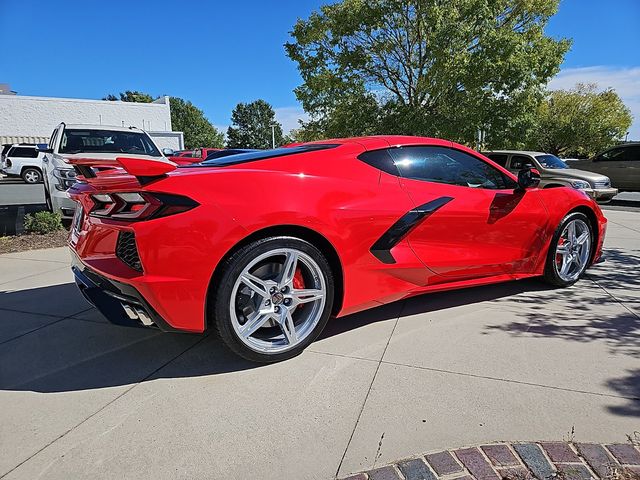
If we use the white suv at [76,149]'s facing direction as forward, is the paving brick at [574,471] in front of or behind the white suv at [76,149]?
in front

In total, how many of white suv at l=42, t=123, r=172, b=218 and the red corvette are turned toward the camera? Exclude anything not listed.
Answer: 1

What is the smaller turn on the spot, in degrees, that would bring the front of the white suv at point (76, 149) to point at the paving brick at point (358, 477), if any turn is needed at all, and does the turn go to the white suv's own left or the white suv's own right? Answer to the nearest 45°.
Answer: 0° — it already faces it

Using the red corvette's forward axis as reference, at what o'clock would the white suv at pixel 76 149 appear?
The white suv is roughly at 9 o'clock from the red corvette.

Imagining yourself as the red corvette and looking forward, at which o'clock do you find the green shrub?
The green shrub is roughly at 9 o'clock from the red corvette.

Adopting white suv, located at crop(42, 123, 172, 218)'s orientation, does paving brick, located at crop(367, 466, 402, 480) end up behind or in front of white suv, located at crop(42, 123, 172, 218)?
in front

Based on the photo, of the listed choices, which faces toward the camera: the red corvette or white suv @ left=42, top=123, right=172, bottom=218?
the white suv

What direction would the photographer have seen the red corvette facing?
facing away from the viewer and to the right of the viewer

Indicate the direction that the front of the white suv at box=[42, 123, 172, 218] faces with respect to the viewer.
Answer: facing the viewer

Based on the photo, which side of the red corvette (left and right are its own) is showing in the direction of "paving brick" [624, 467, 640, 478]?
right

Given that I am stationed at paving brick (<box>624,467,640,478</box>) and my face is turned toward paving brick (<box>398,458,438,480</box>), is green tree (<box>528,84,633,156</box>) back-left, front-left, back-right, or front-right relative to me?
back-right

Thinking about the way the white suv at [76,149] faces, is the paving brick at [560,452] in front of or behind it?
in front

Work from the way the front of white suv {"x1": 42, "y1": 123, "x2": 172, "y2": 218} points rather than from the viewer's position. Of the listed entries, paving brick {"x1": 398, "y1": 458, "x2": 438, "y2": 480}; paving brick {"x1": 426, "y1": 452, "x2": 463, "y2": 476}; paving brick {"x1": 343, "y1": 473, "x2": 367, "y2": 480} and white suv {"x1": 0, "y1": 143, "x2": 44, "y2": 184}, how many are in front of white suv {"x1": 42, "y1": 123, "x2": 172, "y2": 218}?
3

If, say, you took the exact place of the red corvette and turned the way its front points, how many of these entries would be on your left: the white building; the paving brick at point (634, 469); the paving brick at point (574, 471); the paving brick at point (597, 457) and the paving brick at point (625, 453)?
1

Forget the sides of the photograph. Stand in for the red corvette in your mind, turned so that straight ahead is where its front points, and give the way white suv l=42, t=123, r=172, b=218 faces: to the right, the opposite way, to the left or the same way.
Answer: to the right

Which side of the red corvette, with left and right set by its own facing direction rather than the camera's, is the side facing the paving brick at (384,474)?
right
